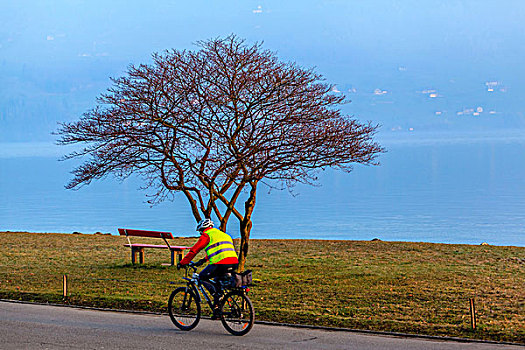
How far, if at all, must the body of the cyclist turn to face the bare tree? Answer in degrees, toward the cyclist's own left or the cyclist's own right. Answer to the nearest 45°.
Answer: approximately 45° to the cyclist's own right

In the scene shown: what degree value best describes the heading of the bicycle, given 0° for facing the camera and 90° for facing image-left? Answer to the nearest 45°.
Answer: approximately 135°

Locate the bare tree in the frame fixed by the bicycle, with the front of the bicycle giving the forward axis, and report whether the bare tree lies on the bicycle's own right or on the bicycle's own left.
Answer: on the bicycle's own right

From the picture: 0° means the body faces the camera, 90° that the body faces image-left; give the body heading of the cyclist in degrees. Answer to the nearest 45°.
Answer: approximately 135°
